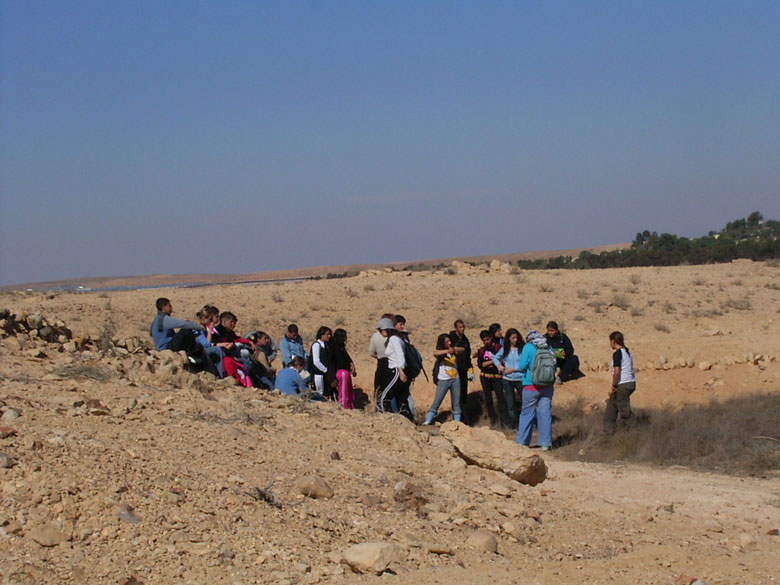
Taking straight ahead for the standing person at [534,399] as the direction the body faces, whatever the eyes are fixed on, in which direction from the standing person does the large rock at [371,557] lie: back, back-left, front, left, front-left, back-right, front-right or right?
back-left

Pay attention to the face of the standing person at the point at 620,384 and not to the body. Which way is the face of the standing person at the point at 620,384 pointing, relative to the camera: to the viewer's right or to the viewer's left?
to the viewer's left

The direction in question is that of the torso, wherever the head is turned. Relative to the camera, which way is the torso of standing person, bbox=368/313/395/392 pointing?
to the viewer's right

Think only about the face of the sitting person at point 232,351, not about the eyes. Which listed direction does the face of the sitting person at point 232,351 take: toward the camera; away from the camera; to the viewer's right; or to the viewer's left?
to the viewer's right

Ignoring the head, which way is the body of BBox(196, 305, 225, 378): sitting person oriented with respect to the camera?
to the viewer's right

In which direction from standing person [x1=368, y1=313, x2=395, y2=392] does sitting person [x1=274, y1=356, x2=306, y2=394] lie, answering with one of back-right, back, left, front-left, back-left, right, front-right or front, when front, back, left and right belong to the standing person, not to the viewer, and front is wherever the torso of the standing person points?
back-right

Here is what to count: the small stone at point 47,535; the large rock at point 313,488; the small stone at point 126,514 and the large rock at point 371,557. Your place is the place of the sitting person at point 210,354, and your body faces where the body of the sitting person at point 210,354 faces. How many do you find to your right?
4
